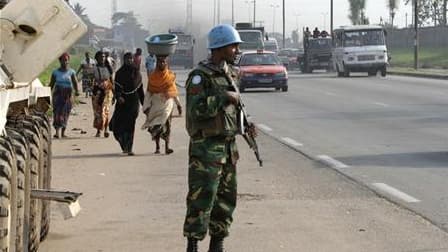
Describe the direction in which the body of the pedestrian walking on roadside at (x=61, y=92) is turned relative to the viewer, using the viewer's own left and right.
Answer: facing the viewer

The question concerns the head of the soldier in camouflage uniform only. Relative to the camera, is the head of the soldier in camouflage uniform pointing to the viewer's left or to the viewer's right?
to the viewer's right

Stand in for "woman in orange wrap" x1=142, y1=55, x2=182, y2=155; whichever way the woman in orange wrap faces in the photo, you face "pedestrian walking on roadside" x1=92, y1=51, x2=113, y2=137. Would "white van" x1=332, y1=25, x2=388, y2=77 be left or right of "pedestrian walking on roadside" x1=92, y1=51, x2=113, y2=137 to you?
right

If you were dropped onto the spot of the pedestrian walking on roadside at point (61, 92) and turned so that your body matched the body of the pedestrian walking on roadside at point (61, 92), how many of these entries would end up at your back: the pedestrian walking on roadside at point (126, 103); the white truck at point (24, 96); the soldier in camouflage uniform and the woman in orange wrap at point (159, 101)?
0

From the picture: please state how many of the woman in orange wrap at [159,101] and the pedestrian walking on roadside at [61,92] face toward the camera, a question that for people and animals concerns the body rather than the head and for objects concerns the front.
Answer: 2

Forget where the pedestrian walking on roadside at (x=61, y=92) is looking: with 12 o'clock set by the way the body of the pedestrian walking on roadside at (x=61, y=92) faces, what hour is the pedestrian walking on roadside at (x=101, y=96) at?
the pedestrian walking on roadside at (x=101, y=96) is roughly at 8 o'clock from the pedestrian walking on roadside at (x=61, y=92).

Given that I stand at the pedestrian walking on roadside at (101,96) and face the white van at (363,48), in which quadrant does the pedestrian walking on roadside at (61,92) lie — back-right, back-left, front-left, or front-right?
back-left

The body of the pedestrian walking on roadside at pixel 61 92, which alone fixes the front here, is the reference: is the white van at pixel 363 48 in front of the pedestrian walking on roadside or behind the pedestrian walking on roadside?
behind

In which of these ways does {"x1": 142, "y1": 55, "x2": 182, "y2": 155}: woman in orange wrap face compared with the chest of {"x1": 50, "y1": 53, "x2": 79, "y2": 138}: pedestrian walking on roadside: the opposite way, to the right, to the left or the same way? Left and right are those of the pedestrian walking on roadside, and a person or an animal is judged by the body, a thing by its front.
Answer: the same way

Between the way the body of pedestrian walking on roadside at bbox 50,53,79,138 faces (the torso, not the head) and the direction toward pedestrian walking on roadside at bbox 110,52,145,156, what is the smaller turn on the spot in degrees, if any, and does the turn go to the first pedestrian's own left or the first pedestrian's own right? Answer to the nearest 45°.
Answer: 0° — they already face them

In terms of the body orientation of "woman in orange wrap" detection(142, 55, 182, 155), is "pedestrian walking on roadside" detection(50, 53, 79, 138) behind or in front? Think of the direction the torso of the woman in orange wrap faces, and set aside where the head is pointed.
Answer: behind

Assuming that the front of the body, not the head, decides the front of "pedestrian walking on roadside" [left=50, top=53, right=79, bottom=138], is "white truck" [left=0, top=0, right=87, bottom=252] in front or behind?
in front

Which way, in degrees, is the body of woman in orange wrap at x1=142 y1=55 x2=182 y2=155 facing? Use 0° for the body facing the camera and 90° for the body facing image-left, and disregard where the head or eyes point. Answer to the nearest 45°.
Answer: approximately 0°
